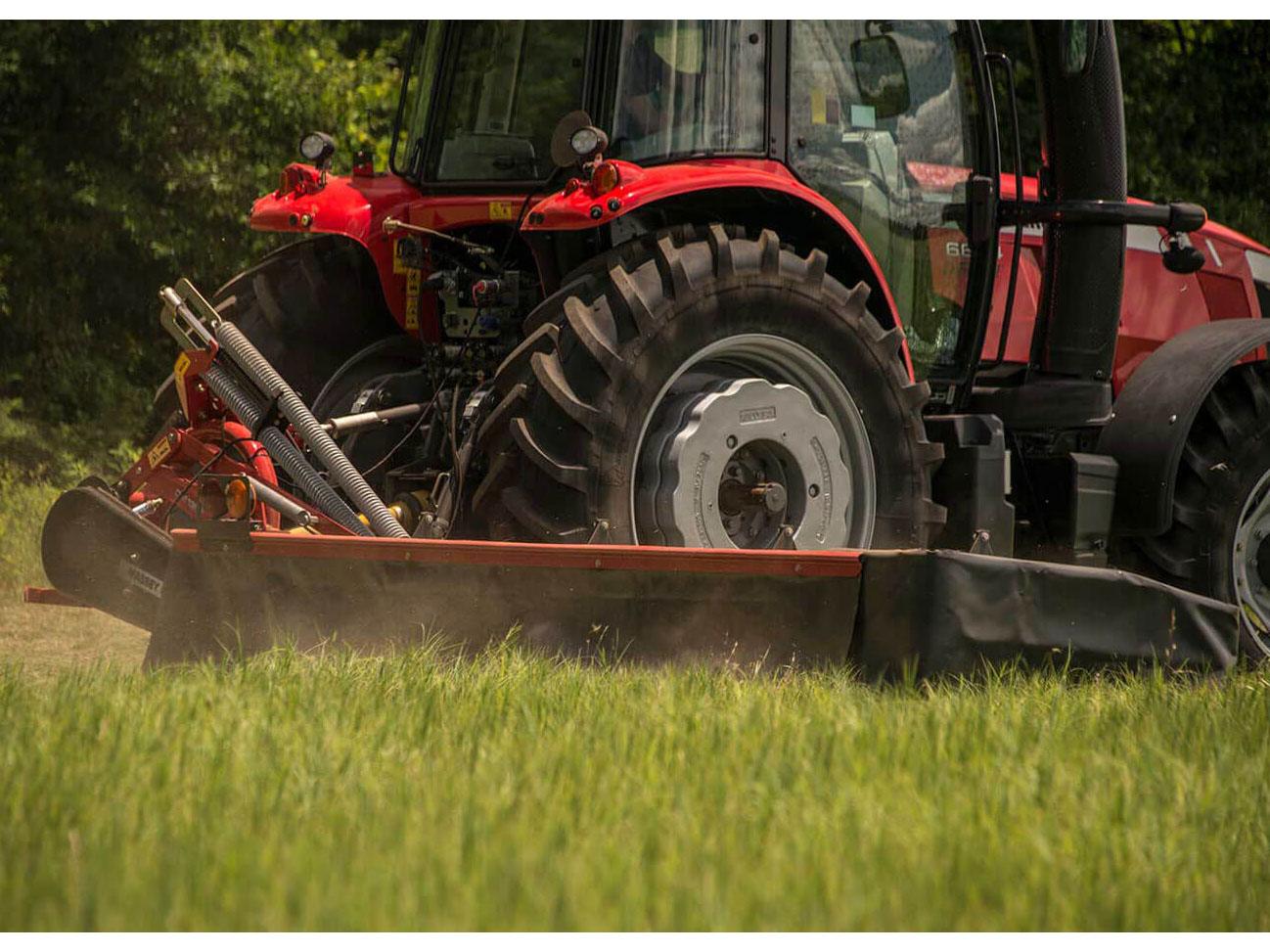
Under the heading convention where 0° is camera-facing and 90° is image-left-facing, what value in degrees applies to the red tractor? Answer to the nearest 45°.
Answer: approximately 225°
